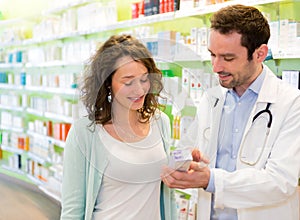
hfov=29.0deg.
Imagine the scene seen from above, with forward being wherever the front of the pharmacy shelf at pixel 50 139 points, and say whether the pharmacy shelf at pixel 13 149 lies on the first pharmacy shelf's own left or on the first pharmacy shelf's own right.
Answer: on the first pharmacy shelf's own right

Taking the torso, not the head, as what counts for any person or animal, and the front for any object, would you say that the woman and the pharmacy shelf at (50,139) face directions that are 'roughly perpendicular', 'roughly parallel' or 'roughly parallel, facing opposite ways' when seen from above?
roughly perpendicular

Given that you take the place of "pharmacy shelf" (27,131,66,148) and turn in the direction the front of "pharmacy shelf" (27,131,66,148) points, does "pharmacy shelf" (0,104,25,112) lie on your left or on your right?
on your right

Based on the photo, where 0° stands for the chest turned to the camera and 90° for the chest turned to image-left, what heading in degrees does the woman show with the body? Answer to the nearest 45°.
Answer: approximately 315°

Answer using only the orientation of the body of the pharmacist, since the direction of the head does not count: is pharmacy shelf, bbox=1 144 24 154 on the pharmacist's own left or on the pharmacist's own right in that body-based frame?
on the pharmacist's own right

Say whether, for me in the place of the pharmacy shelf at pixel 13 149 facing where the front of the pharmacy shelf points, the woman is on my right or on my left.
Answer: on my left

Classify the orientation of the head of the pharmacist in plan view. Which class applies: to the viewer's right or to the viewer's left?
to the viewer's left

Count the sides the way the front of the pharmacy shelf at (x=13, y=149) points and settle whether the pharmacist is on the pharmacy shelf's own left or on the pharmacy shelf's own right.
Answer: on the pharmacy shelf's own left
